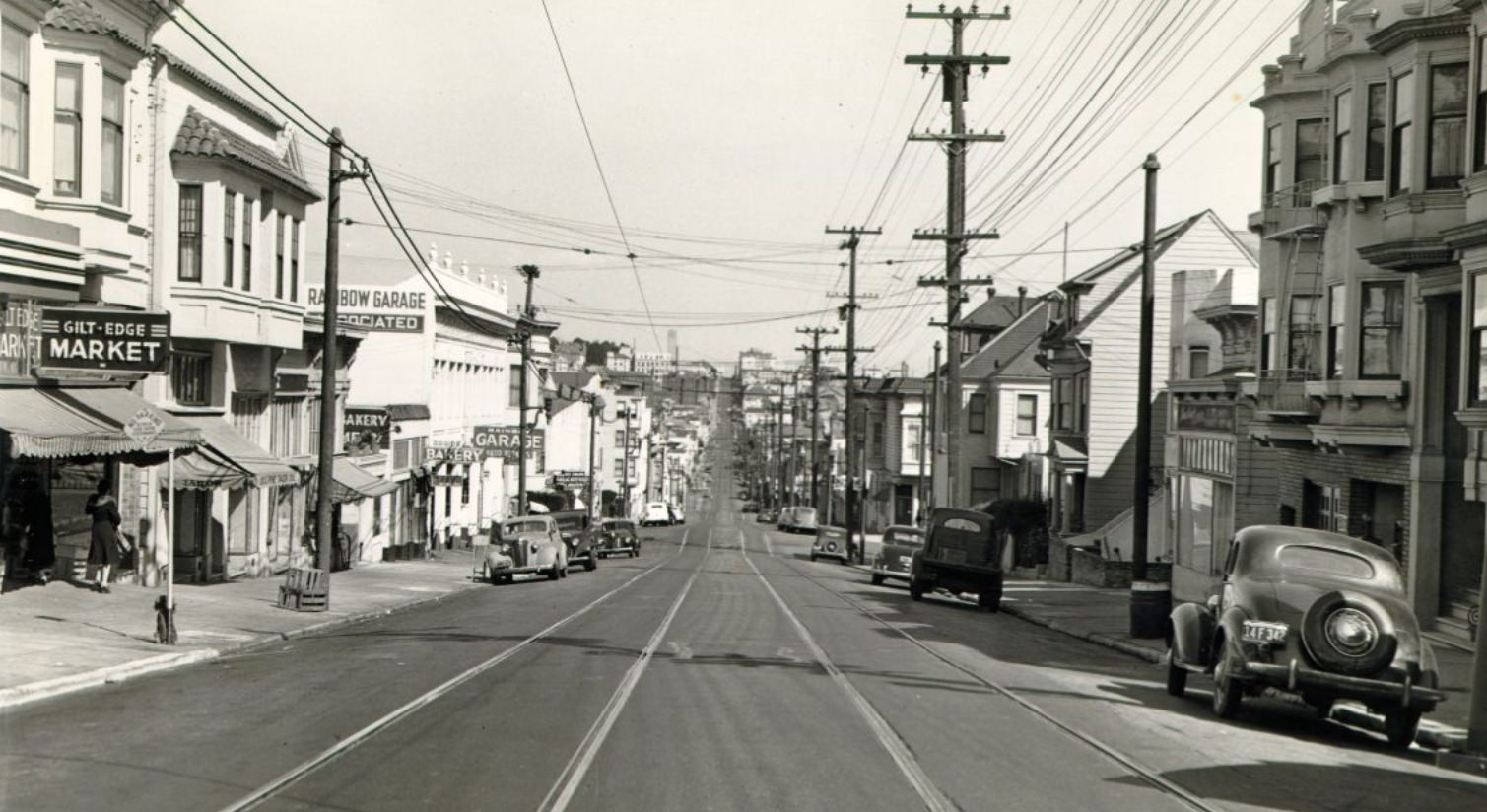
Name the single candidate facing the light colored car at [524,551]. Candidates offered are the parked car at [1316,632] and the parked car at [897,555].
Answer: the parked car at [1316,632]

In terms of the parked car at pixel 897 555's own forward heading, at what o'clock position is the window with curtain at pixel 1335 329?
The window with curtain is roughly at 5 o'clock from the parked car.

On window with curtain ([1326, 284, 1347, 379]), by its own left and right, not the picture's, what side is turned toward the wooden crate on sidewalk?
front

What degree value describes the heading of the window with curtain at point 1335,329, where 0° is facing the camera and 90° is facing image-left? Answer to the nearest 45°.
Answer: approximately 45°

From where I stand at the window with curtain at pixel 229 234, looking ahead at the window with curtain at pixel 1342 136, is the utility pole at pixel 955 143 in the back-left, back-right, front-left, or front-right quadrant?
front-left

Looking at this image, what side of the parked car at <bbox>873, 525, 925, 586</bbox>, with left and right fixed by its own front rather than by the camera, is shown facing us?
back

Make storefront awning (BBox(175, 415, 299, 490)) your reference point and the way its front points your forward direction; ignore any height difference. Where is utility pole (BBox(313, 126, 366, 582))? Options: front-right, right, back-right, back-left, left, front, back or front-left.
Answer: front

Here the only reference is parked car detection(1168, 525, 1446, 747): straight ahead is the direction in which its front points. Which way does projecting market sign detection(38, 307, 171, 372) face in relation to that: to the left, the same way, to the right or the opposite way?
the opposite way

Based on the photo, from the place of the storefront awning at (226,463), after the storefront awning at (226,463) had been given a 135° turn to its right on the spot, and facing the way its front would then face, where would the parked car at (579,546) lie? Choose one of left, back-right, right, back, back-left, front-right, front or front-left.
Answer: back-right

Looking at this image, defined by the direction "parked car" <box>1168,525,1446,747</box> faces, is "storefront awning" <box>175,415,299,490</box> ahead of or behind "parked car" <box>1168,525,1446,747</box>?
ahead

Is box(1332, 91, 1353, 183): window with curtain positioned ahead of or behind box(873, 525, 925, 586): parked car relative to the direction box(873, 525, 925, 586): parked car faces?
behind

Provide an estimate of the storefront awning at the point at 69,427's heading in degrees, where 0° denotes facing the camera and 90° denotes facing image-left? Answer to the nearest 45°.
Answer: approximately 315°

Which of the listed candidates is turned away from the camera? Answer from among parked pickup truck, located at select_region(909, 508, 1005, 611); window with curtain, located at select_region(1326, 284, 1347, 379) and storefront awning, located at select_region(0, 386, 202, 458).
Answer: the parked pickup truck

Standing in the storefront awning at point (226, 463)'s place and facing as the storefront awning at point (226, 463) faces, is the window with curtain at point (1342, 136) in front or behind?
in front

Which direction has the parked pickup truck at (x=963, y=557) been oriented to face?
away from the camera

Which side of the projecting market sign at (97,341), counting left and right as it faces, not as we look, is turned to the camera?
front

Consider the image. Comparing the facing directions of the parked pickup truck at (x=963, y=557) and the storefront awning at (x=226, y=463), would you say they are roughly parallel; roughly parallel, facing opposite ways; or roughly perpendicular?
roughly perpendicular

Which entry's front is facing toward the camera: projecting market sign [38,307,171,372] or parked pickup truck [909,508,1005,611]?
the projecting market sign

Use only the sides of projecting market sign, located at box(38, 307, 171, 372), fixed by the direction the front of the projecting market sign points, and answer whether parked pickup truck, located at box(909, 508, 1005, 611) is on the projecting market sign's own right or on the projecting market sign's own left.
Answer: on the projecting market sign's own left
